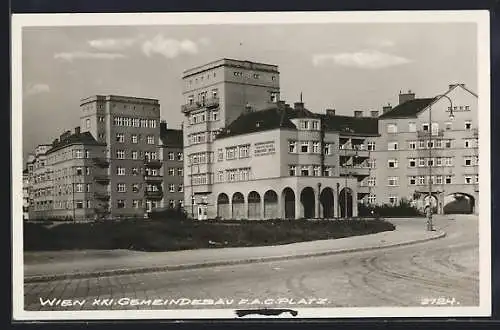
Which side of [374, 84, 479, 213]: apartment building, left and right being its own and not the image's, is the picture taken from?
front

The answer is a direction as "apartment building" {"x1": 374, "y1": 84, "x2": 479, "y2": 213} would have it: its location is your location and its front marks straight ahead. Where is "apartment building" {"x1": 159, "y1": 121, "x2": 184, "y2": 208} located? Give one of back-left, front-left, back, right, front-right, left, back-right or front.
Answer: right
